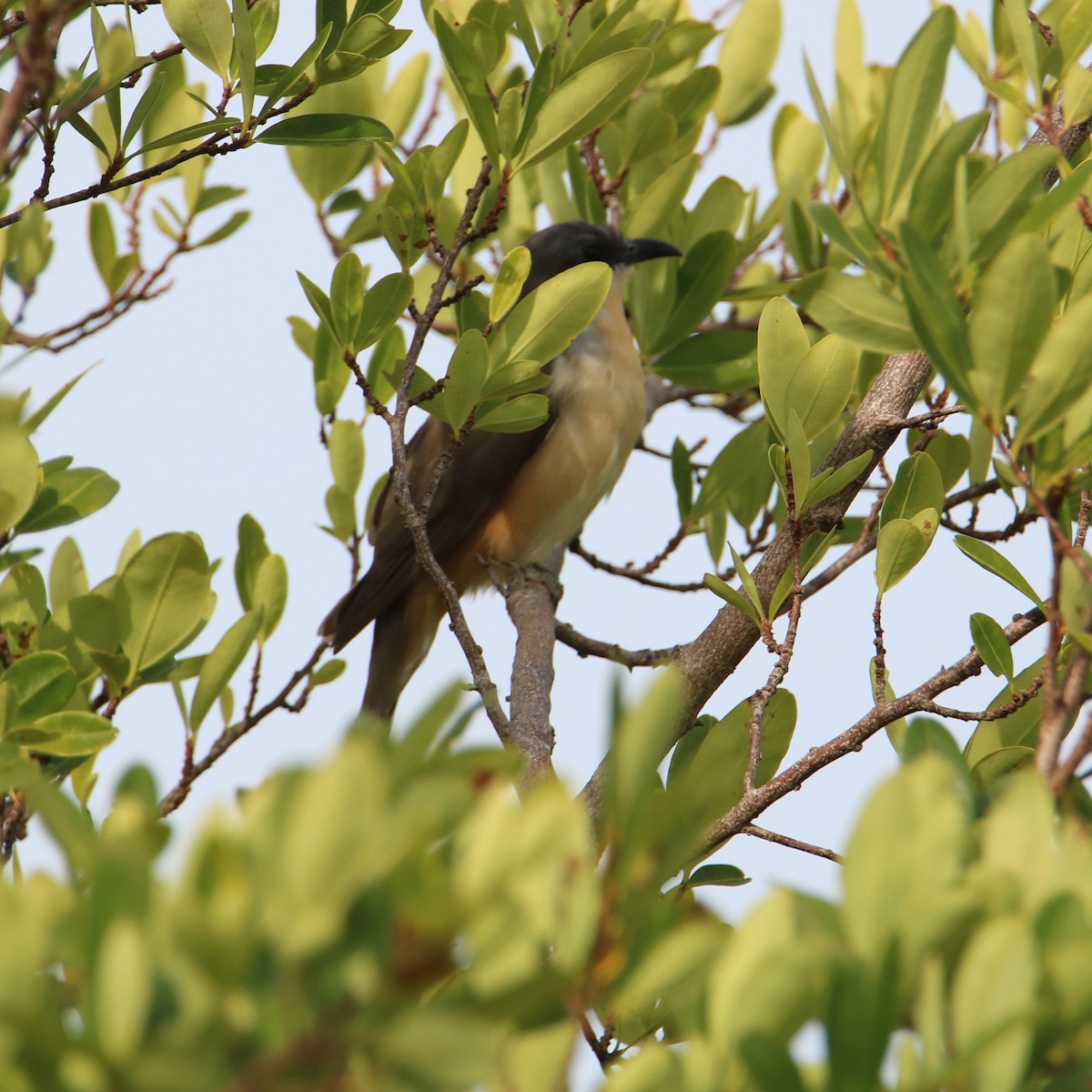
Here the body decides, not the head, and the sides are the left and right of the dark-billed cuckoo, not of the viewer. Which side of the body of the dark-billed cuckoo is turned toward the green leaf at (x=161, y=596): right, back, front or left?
right

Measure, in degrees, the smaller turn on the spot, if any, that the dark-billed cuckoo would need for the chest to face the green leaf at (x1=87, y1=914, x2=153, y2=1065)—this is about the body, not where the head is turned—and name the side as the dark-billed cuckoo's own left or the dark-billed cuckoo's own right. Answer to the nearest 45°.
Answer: approximately 90° to the dark-billed cuckoo's own right

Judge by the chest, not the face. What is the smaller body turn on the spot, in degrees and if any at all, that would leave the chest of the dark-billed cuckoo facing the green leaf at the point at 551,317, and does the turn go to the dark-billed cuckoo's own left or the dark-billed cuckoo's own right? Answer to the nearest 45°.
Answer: approximately 90° to the dark-billed cuckoo's own right

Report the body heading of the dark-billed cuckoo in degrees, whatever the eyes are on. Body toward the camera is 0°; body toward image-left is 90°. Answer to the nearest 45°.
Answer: approximately 270°
